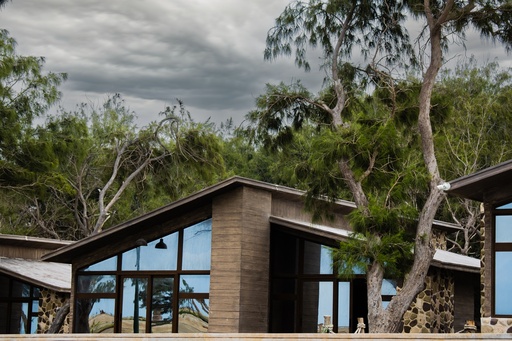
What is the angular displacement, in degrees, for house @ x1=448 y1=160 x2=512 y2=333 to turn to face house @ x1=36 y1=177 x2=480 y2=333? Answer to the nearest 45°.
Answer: approximately 135° to its right

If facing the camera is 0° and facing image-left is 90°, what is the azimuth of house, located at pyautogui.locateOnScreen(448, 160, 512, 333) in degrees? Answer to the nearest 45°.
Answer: approximately 0°

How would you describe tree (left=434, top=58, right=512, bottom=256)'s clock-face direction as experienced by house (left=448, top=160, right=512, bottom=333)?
The tree is roughly at 6 o'clock from the house.

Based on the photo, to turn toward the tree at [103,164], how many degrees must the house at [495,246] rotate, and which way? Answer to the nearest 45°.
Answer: approximately 135° to its right

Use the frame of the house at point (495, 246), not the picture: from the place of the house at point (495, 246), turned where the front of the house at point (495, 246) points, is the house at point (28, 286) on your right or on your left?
on your right
